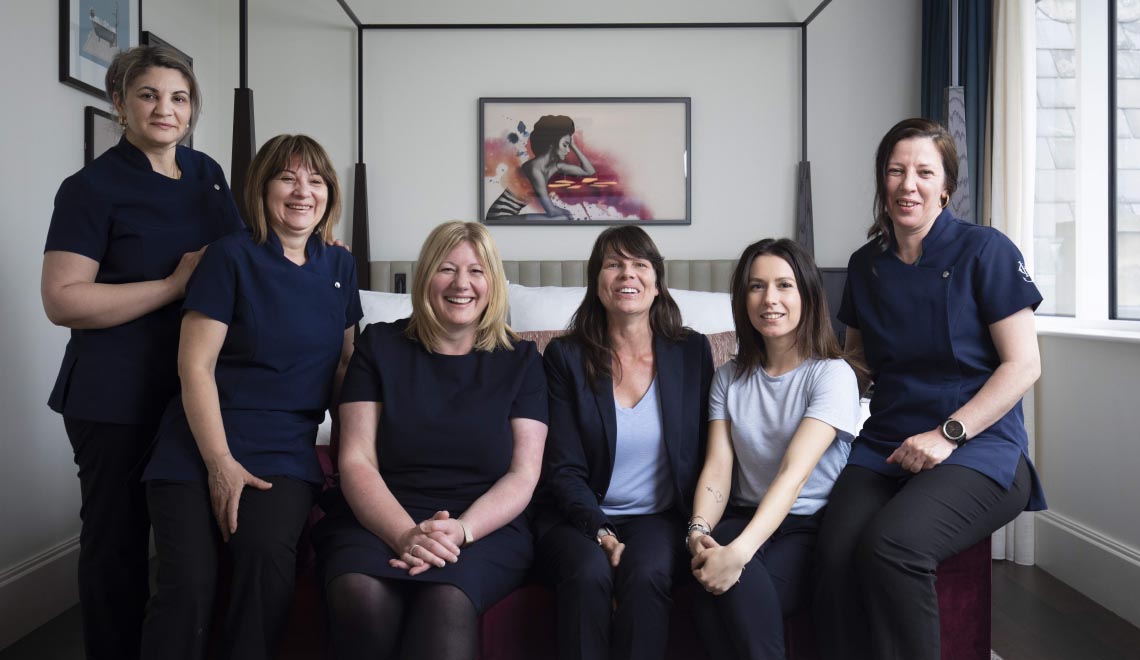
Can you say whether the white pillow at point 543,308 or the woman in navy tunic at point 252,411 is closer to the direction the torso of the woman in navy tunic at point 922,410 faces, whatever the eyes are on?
the woman in navy tunic

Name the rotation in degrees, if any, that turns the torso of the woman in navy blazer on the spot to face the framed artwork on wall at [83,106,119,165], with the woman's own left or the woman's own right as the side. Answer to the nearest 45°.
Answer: approximately 135° to the woman's own right

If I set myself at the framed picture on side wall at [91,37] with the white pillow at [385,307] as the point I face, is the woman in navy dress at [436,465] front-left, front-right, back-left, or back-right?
front-right

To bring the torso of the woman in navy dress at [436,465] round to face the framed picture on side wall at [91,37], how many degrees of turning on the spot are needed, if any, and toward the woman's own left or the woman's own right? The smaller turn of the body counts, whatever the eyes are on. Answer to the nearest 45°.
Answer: approximately 135° to the woman's own right

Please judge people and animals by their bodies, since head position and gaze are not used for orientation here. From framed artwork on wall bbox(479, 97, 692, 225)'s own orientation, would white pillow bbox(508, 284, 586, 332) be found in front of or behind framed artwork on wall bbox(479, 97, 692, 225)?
in front

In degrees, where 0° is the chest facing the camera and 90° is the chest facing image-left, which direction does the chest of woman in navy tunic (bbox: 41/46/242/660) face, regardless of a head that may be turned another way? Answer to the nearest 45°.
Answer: approximately 315°

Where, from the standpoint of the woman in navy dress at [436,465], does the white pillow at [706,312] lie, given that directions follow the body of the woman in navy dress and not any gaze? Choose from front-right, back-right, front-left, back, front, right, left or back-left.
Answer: back-left

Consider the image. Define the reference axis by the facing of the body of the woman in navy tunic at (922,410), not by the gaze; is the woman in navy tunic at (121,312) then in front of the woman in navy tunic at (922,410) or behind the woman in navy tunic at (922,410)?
in front

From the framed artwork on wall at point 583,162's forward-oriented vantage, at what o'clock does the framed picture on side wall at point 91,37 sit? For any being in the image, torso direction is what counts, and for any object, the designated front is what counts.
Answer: The framed picture on side wall is roughly at 2 o'clock from the framed artwork on wall.

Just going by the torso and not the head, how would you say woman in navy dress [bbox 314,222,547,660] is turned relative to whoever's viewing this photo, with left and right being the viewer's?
facing the viewer
